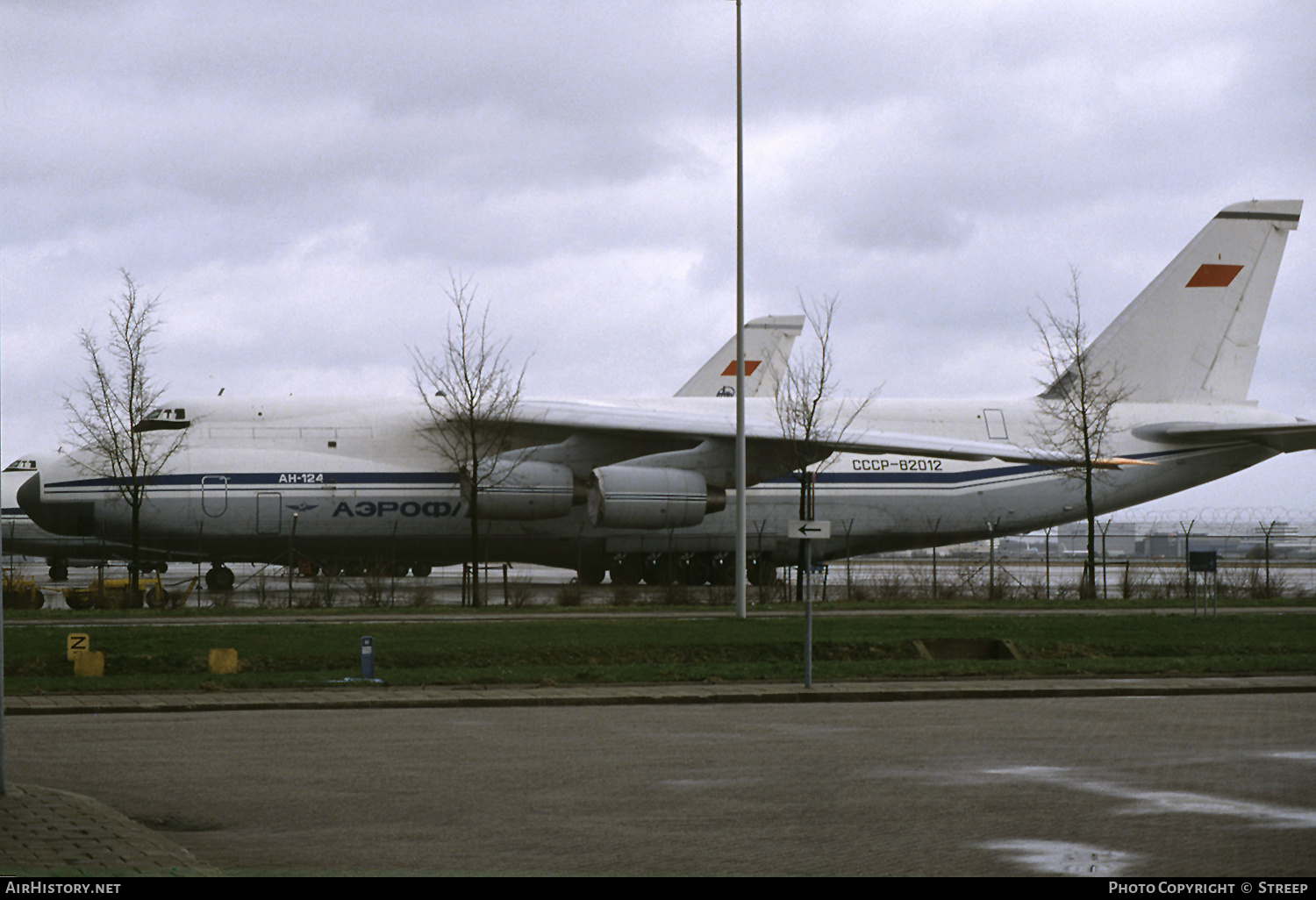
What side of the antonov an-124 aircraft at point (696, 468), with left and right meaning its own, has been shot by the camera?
left

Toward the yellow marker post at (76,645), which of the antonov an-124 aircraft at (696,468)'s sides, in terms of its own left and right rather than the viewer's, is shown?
left

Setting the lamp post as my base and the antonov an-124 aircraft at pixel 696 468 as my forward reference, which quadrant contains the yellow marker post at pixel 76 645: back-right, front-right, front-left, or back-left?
back-left

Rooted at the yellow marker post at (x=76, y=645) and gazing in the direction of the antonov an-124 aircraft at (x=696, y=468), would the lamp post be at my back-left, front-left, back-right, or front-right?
front-right

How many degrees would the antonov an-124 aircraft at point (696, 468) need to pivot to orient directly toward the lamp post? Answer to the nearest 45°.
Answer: approximately 90° to its left
